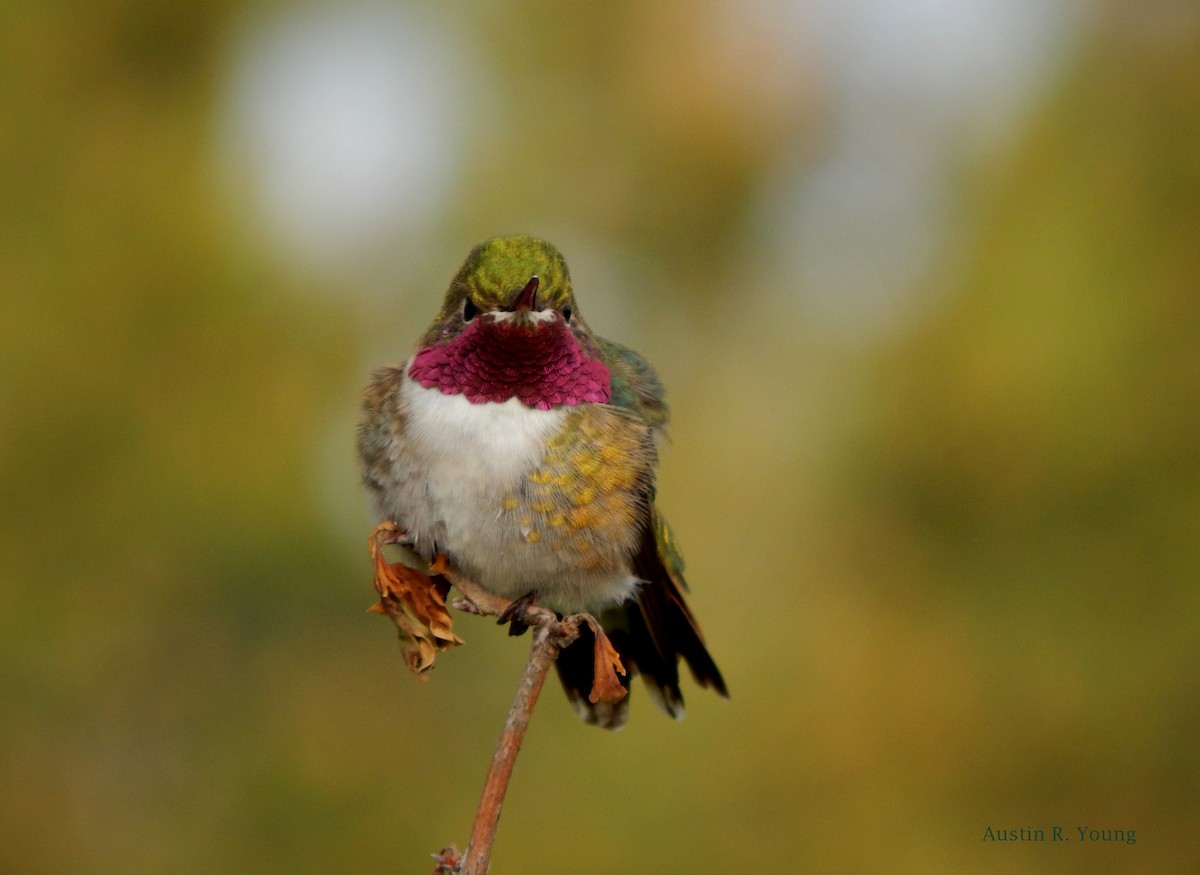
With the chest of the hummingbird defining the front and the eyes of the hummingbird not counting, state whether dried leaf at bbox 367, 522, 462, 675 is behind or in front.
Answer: in front

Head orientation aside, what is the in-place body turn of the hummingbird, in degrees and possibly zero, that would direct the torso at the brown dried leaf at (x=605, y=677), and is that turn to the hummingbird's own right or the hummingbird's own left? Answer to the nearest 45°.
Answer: approximately 45° to the hummingbird's own left

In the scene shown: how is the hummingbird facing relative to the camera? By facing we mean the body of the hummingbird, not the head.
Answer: toward the camera
